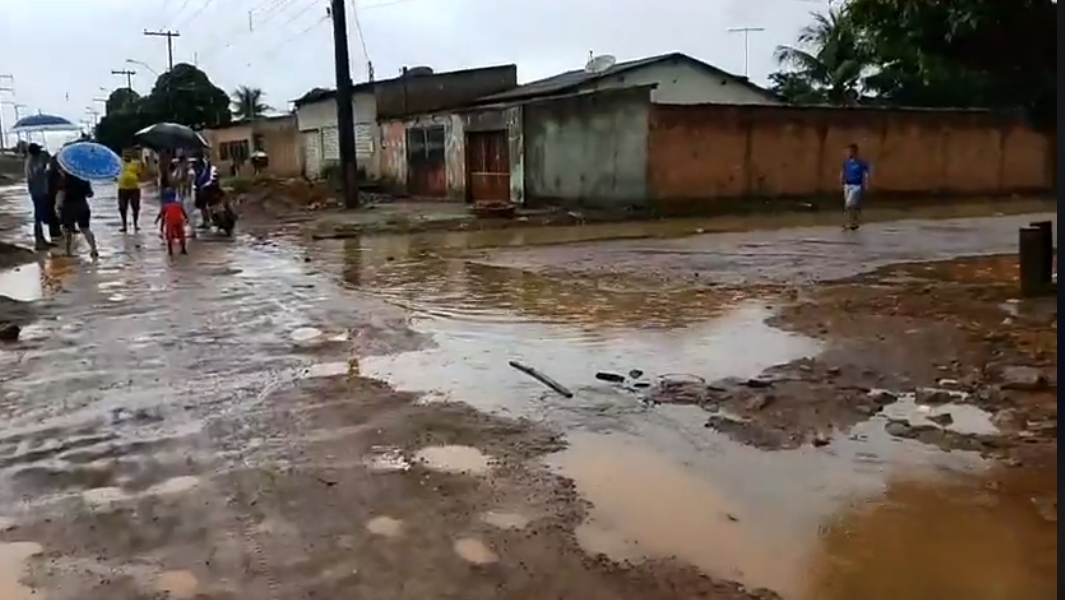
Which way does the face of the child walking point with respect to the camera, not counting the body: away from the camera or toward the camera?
away from the camera

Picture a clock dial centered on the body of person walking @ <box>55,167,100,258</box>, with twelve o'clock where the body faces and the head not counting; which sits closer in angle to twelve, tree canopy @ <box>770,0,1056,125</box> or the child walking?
the tree canopy
